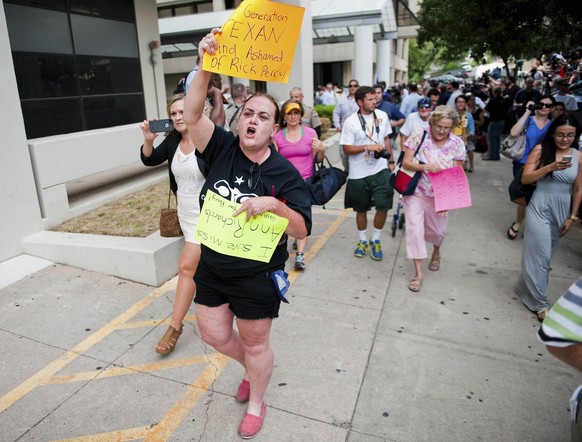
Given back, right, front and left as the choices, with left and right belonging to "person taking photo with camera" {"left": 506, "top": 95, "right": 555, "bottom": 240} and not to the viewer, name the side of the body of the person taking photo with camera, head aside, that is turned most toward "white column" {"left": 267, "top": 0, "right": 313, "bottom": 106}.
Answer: right

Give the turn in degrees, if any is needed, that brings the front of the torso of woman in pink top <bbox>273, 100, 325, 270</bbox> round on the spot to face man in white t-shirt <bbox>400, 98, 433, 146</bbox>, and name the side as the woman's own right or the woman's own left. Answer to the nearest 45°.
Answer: approximately 135° to the woman's own left

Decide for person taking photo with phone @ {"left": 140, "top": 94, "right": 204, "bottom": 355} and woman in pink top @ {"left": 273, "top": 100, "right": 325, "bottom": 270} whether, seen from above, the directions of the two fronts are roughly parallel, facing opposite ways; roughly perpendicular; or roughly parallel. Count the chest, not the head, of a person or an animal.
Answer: roughly parallel

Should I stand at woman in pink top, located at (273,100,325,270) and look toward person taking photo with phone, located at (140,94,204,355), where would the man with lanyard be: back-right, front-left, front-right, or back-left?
back-left

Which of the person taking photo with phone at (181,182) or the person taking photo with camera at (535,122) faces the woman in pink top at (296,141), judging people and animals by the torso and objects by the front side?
the person taking photo with camera at (535,122)

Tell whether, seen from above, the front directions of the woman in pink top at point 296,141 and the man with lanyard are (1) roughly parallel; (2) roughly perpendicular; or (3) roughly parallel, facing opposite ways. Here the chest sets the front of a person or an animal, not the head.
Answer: roughly parallel

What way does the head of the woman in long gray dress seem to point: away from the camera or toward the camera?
toward the camera

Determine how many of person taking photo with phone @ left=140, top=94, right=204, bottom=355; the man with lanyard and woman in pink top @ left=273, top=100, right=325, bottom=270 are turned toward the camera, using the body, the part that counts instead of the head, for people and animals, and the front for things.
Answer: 3

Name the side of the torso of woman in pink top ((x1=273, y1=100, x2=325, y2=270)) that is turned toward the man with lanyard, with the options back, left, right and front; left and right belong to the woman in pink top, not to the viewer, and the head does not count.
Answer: left

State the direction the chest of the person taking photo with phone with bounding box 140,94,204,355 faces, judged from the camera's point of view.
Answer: toward the camera

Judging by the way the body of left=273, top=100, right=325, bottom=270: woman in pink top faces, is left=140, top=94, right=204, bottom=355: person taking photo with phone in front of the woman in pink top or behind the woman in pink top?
in front

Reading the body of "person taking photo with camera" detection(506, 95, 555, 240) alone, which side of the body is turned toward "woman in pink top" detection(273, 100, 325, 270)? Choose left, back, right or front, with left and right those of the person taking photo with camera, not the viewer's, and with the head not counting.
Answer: front

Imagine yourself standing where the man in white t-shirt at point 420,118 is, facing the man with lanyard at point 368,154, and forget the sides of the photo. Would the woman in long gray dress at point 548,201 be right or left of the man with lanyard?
left

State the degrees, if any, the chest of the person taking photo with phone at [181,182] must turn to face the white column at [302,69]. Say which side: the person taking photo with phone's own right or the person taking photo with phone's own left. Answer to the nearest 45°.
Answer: approximately 180°

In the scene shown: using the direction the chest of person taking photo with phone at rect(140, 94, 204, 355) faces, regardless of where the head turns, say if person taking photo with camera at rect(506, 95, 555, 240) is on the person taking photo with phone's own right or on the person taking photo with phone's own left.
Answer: on the person taking photo with phone's own left

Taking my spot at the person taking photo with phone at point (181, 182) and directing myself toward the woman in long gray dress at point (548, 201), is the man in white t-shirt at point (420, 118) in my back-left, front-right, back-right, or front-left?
front-left

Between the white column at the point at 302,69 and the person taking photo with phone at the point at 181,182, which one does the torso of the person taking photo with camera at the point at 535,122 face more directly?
the person taking photo with phone

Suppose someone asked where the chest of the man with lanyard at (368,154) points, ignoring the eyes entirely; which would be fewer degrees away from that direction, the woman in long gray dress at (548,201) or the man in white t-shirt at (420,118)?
the woman in long gray dress
